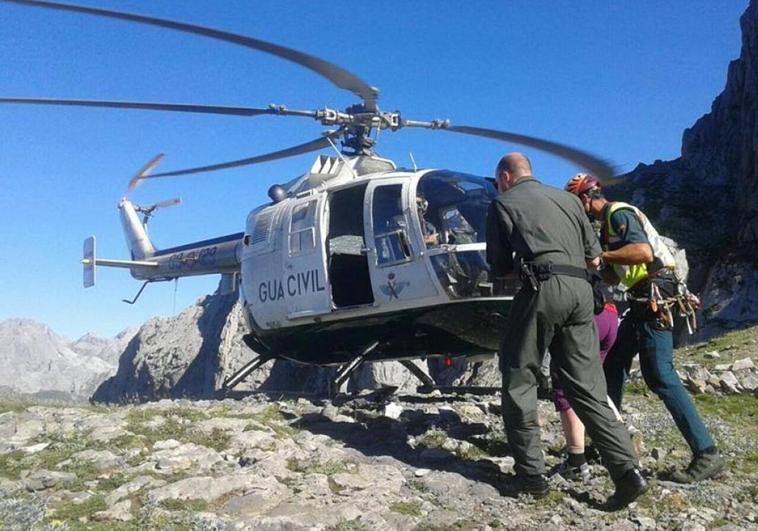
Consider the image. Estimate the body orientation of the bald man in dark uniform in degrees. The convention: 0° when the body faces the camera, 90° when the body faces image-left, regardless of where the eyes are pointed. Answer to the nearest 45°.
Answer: approximately 135°

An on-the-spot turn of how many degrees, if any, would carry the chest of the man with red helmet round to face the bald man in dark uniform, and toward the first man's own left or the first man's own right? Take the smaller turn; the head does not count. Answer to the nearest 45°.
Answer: approximately 45° to the first man's own left

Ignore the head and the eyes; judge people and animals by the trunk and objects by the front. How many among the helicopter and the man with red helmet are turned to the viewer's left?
1

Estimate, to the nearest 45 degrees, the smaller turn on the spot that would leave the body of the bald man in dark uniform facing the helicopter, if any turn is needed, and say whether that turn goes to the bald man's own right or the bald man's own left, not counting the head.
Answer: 0° — they already face it

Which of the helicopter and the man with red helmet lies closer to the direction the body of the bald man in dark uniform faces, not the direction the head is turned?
the helicopter

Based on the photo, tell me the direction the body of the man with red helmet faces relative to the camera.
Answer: to the viewer's left
